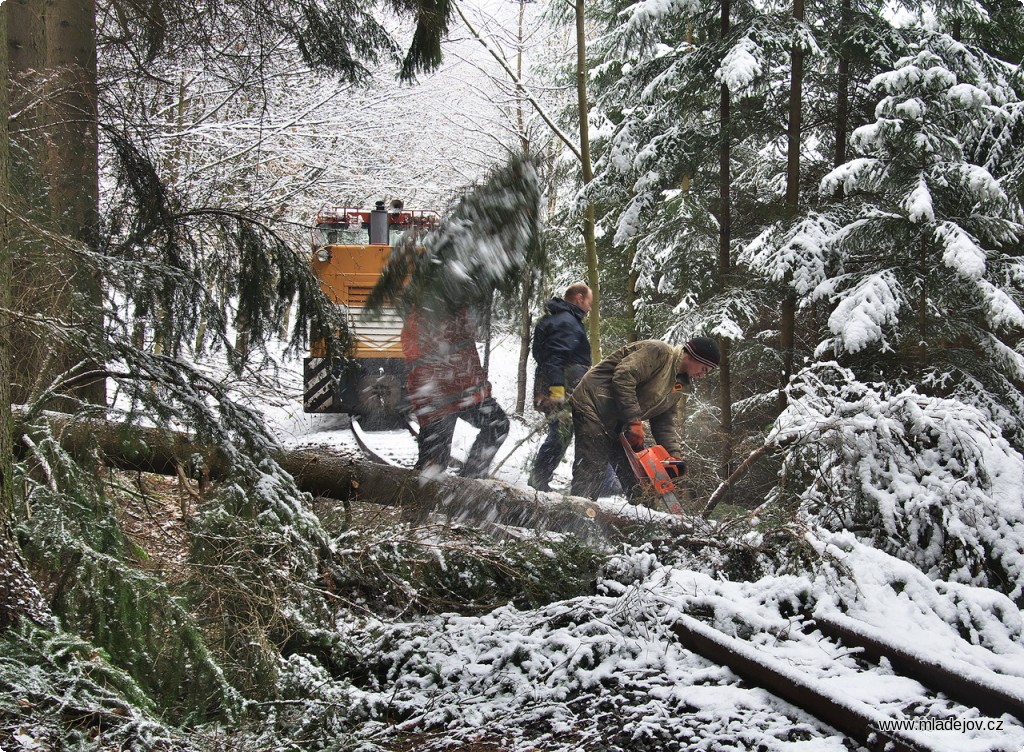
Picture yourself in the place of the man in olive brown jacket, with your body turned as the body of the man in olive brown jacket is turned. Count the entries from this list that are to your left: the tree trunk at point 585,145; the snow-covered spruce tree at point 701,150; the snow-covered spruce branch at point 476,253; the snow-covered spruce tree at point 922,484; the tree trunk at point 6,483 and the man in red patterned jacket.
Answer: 2

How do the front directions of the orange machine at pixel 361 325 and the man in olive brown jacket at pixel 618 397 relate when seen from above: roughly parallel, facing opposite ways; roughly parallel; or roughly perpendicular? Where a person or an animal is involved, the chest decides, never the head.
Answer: roughly perpendicular

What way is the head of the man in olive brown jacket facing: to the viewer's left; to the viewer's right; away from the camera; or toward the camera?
to the viewer's right

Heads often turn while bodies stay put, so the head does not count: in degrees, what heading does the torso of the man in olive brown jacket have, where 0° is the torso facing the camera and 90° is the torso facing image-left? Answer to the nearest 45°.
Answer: approximately 270°
